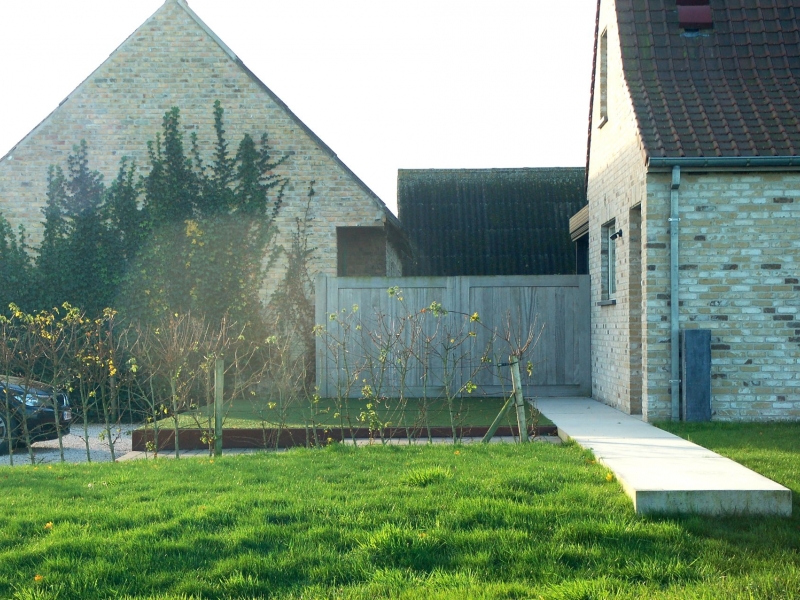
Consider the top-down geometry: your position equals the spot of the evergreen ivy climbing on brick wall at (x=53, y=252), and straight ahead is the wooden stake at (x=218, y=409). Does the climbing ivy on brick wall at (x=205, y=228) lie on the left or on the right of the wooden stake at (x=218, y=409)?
left

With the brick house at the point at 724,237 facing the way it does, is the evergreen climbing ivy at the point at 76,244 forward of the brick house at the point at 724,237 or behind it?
forward

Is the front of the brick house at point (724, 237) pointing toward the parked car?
yes

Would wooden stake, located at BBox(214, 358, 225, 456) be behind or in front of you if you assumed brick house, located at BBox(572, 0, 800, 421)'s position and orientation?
in front

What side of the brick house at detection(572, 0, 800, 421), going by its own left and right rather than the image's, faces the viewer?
left

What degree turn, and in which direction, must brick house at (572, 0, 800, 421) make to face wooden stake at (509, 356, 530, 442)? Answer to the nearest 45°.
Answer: approximately 45° to its left

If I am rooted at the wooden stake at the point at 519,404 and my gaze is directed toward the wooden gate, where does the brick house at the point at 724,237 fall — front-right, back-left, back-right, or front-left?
front-right

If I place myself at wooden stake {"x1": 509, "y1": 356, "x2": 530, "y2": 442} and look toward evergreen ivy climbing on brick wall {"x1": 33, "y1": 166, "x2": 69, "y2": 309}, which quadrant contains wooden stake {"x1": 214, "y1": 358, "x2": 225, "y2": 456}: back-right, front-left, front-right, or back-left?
front-left
